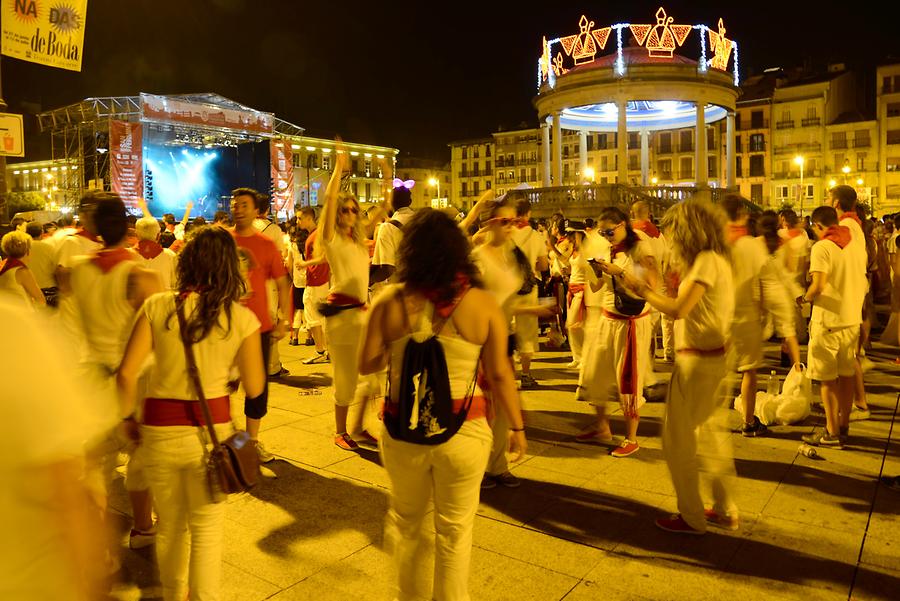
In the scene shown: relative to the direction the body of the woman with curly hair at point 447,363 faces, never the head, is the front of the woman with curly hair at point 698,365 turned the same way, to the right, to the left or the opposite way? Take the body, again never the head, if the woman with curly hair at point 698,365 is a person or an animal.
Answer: to the left

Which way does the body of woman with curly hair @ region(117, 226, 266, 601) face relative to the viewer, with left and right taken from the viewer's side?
facing away from the viewer

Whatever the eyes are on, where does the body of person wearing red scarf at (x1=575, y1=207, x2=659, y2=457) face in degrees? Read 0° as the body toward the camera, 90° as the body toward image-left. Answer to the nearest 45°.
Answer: approximately 45°

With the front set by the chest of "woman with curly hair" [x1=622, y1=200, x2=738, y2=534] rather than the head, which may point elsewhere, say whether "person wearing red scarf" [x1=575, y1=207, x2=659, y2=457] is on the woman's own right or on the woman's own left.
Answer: on the woman's own right

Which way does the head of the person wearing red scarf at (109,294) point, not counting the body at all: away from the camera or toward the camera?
away from the camera

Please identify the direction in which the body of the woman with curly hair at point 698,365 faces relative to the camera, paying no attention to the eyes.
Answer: to the viewer's left

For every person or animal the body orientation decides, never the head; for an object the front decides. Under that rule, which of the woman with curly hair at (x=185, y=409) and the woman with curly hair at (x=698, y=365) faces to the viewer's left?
the woman with curly hair at (x=698, y=365)

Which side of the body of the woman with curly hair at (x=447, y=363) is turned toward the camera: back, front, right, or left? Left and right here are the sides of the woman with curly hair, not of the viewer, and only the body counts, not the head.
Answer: back

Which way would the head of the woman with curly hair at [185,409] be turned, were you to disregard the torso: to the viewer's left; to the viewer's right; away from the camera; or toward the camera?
away from the camera
